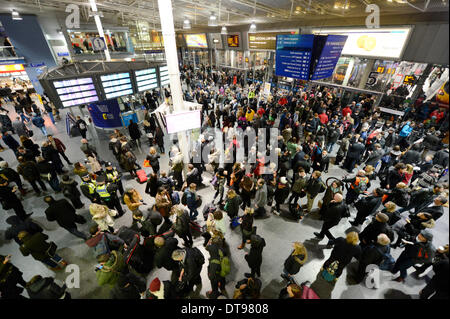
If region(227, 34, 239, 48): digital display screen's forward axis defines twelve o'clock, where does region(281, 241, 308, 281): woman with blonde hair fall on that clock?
The woman with blonde hair is roughly at 12 o'clock from the digital display screen.

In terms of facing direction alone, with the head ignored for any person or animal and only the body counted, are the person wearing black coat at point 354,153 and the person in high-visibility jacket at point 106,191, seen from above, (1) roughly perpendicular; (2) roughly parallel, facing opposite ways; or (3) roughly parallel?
roughly perpendicular

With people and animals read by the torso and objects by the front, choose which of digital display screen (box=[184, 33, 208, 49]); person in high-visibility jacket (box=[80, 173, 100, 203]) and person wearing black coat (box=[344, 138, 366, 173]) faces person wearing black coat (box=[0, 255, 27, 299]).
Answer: the digital display screen

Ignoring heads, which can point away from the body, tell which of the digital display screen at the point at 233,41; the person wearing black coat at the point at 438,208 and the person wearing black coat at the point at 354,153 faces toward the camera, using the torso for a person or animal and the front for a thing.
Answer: the digital display screen

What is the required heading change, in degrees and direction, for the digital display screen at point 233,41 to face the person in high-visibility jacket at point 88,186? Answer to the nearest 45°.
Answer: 0° — it already faces them

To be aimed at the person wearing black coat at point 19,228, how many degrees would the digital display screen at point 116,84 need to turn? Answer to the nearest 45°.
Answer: approximately 45° to its right

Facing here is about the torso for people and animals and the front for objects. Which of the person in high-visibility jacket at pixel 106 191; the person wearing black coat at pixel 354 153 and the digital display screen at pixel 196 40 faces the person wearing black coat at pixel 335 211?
the digital display screen

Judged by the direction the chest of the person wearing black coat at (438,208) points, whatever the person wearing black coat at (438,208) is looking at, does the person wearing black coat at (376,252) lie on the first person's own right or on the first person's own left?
on the first person's own left

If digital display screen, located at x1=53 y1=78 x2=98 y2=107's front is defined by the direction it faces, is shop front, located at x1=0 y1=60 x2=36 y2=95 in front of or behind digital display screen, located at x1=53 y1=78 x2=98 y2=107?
behind

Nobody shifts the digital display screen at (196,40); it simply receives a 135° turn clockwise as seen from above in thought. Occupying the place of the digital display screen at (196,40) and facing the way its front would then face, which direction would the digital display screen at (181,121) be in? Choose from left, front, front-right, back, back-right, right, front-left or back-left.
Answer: back-left

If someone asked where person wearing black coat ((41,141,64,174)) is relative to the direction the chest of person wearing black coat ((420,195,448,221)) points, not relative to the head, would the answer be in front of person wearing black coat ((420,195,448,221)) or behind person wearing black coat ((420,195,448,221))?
in front

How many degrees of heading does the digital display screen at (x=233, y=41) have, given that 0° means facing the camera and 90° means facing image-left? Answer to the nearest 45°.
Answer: approximately 0°

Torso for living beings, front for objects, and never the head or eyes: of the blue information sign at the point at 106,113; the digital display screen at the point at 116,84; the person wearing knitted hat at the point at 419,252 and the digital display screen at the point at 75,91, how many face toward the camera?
3

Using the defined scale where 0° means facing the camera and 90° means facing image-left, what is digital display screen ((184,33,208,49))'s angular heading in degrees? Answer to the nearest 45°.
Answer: approximately 0°

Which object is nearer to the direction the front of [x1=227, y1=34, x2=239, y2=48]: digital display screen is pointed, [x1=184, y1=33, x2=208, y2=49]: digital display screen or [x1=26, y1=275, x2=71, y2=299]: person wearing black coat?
the person wearing black coat
